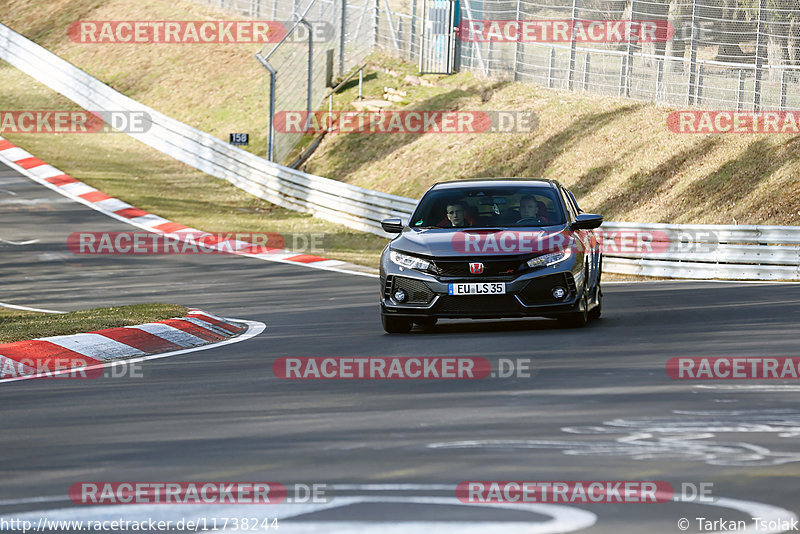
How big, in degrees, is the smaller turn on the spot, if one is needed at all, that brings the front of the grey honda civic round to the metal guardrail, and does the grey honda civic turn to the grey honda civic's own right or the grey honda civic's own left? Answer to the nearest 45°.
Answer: approximately 180°

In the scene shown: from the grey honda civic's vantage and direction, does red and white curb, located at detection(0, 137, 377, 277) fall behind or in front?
behind

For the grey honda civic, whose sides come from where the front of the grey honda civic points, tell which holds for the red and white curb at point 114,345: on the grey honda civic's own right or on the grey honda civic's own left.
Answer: on the grey honda civic's own right

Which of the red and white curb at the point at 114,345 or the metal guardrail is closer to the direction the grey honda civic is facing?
the red and white curb

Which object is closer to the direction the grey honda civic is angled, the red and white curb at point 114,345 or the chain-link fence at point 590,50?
the red and white curb

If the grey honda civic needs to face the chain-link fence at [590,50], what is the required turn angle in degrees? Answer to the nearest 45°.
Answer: approximately 180°

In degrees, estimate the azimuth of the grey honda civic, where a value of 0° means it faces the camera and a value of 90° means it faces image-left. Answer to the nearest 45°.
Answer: approximately 0°

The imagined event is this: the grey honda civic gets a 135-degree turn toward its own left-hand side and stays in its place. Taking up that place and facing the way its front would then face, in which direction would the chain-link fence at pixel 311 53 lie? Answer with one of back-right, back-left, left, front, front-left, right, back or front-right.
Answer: front-left
